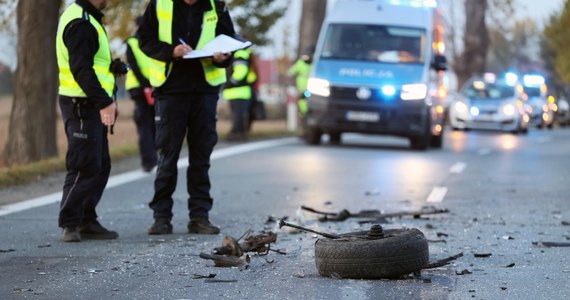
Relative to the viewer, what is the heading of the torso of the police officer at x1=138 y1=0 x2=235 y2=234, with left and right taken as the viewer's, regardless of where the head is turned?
facing the viewer

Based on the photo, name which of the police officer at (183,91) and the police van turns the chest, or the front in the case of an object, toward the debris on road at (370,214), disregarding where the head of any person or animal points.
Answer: the police van

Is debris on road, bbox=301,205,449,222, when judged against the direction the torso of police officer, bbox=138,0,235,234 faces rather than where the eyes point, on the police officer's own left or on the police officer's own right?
on the police officer's own left

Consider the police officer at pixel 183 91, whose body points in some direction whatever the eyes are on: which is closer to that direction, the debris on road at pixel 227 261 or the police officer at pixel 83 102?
the debris on road

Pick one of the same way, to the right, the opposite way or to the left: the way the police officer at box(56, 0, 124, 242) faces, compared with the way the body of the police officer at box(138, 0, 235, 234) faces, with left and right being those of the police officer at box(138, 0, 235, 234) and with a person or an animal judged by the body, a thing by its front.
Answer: to the left

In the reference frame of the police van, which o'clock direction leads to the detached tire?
The detached tire is roughly at 12 o'clock from the police van.

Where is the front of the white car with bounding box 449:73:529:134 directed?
toward the camera

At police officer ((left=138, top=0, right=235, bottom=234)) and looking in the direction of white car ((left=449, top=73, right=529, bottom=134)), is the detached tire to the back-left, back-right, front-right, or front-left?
back-right

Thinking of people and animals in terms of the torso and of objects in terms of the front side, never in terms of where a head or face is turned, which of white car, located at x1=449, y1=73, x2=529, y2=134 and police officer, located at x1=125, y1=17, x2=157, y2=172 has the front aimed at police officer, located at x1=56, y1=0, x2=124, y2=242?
the white car

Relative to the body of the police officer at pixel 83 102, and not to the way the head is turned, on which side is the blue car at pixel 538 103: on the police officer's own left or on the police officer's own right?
on the police officer's own left

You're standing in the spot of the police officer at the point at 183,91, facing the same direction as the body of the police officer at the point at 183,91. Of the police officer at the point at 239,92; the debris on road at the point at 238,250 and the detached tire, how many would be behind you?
1
